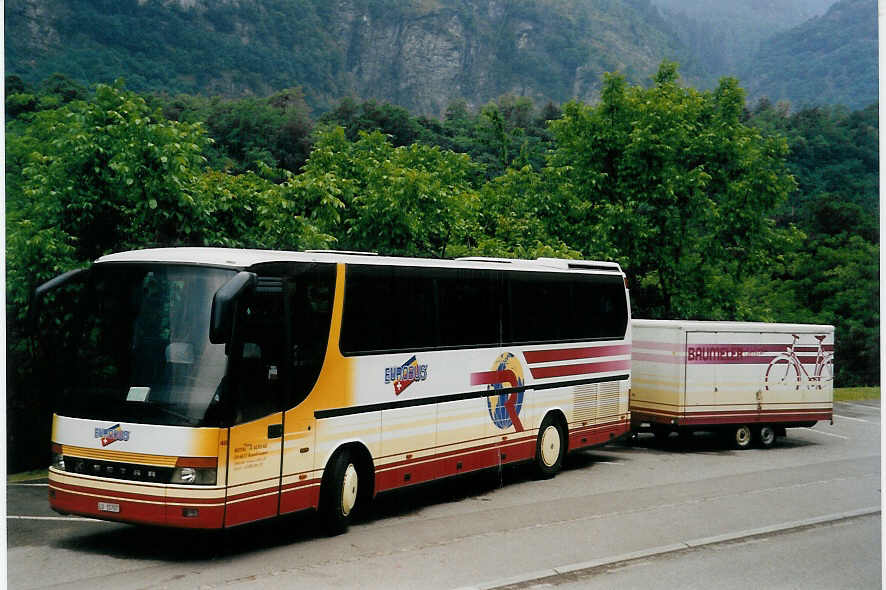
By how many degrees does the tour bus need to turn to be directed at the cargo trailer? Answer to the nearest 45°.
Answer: approximately 180°

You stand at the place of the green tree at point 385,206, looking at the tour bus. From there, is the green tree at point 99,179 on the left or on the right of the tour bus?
right

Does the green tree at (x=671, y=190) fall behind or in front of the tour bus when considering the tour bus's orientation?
behind

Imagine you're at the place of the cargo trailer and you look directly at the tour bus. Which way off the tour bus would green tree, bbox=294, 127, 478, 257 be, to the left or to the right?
right

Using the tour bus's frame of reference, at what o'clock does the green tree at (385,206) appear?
The green tree is roughly at 5 o'clock from the tour bus.

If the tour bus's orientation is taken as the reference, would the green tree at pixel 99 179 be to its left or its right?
on its right

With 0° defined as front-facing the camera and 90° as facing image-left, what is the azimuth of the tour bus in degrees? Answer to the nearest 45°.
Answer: approximately 45°

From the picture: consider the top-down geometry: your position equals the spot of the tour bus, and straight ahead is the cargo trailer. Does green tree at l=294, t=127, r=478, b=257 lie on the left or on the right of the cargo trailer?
left

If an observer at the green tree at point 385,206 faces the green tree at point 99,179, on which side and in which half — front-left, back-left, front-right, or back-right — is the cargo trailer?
back-left
